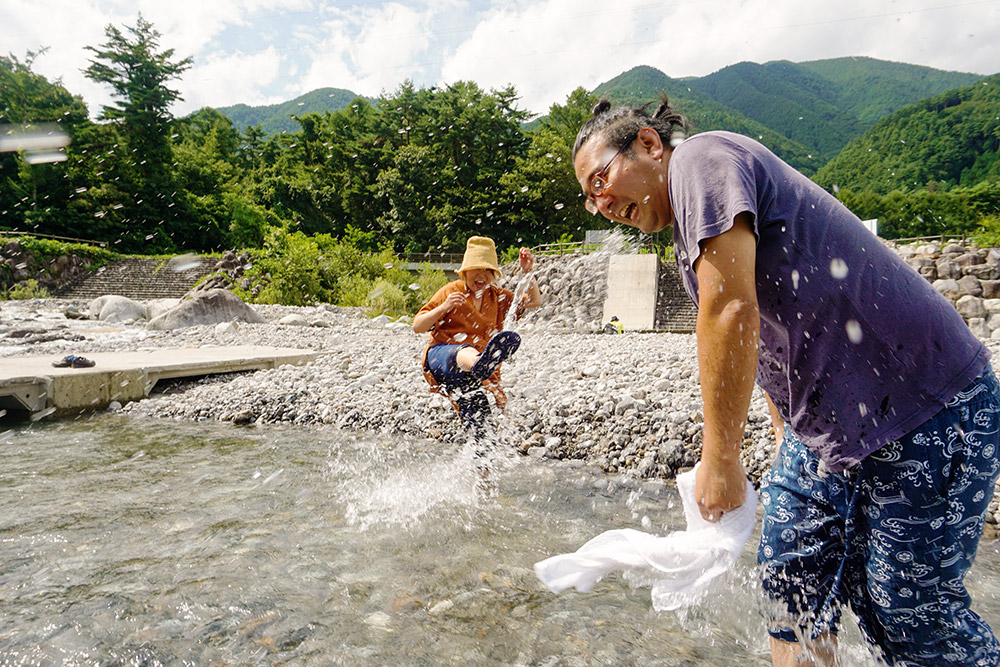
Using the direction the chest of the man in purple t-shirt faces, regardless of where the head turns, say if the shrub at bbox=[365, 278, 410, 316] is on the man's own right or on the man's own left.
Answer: on the man's own right

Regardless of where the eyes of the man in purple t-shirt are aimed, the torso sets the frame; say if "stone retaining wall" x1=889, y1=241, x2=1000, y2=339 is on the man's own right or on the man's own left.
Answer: on the man's own right

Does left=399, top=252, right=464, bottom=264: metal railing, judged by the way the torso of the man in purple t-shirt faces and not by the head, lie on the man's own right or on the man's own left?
on the man's own right

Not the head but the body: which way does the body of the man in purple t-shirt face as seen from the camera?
to the viewer's left

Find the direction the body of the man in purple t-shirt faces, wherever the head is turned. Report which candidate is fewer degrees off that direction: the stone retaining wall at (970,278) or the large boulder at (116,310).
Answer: the large boulder

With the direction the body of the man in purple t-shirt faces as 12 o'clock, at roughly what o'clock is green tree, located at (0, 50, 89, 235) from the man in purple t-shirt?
The green tree is roughly at 1 o'clock from the man in purple t-shirt.
